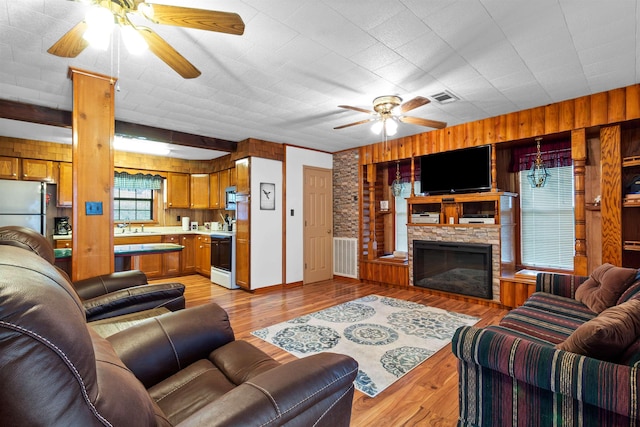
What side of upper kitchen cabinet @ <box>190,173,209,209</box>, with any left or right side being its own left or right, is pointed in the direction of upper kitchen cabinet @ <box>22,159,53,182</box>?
right

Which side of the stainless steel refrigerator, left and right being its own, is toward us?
front

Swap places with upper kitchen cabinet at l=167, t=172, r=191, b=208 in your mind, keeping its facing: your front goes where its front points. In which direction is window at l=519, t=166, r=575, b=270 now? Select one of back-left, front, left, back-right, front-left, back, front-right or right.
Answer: front-left

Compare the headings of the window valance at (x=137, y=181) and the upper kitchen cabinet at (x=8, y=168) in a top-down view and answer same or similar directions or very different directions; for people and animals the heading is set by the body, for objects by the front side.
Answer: same or similar directions

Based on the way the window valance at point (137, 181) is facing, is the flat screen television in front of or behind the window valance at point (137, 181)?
in front

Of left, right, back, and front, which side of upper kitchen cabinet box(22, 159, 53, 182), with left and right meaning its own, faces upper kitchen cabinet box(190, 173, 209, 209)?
left

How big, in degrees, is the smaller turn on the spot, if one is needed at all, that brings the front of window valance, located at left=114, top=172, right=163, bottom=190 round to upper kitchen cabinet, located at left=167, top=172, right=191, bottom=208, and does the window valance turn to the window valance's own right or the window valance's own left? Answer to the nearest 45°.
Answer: approximately 90° to the window valance's own left

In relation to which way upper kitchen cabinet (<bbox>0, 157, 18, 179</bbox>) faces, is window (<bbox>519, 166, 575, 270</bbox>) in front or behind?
in front

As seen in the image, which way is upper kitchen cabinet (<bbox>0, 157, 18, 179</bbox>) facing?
toward the camera

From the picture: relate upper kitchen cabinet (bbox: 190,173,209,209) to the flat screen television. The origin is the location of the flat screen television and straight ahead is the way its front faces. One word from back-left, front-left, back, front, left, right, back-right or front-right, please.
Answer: front-right

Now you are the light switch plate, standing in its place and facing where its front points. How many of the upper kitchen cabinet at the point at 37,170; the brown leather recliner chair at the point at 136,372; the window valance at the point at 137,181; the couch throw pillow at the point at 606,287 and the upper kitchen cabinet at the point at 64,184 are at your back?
3

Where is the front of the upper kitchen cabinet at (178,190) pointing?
toward the camera

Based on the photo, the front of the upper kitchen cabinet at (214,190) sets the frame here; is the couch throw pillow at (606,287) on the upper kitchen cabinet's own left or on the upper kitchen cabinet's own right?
on the upper kitchen cabinet's own left

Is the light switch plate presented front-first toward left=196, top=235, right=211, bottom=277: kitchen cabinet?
no

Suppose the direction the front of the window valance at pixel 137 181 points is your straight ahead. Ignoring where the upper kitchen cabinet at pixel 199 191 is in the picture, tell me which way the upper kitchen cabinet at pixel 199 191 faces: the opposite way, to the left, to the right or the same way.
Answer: the same way

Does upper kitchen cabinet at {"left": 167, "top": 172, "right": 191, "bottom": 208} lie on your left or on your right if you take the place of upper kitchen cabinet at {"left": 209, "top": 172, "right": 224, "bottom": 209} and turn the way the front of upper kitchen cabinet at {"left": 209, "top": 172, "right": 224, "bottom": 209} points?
on your right
